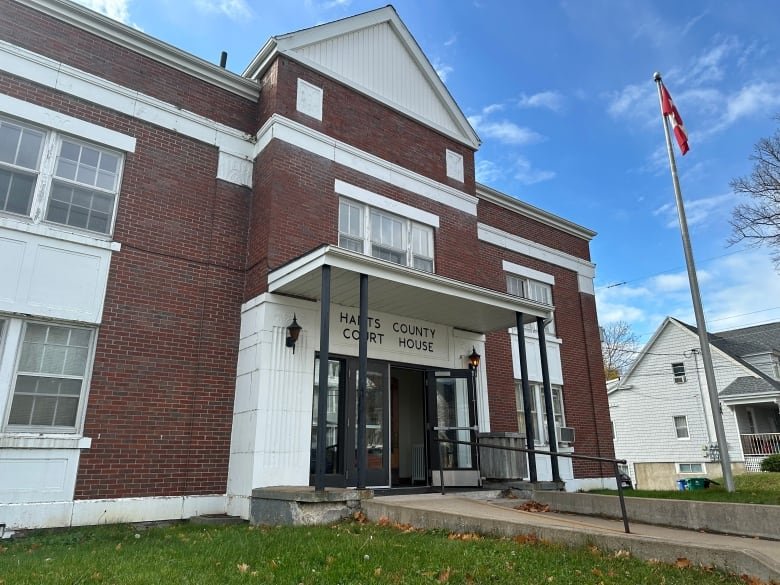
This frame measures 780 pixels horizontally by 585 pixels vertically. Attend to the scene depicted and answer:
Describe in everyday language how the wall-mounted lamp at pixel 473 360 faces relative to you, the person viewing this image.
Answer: facing the viewer and to the right of the viewer

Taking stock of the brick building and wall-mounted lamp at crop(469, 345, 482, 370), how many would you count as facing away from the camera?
0

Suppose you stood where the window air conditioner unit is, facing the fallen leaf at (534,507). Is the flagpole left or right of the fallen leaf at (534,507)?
left

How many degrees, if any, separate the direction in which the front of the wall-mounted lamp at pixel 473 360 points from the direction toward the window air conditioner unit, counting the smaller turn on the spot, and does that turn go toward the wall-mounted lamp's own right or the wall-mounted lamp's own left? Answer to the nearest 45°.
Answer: approximately 90° to the wall-mounted lamp's own left

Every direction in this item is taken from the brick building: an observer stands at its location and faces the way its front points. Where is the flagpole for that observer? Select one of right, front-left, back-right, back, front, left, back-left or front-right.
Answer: front-left

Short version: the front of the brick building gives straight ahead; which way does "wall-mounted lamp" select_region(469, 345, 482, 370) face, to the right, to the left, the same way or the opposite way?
the same way

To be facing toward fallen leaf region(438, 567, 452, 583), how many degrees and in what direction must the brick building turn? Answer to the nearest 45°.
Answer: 0° — it already faces it

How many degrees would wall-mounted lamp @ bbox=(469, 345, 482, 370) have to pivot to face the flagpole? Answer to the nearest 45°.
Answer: approximately 45° to its left

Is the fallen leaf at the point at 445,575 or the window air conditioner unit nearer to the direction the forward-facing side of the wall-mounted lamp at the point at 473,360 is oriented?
the fallen leaf

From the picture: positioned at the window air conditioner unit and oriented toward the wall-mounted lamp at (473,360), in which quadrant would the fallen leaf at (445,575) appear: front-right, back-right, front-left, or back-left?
front-left

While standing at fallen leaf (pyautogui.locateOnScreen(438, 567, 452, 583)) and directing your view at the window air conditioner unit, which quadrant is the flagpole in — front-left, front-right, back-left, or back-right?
front-right

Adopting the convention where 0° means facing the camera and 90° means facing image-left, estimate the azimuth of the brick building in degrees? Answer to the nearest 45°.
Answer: approximately 315°
